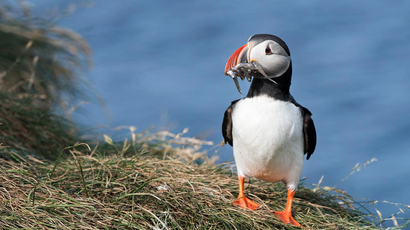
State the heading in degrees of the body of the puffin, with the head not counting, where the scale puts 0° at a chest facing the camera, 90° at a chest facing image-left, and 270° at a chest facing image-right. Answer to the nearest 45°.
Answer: approximately 0°
